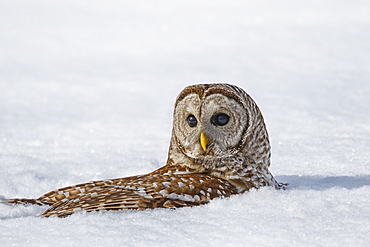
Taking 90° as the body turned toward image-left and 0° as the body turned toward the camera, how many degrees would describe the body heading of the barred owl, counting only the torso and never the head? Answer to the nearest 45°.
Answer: approximately 270°
